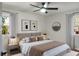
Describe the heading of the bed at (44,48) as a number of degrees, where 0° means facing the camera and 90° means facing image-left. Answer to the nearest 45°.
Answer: approximately 315°

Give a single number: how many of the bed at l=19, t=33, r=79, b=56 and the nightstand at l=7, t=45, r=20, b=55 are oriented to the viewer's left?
0

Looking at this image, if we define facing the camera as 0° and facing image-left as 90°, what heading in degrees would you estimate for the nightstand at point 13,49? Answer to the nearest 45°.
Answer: approximately 315°
